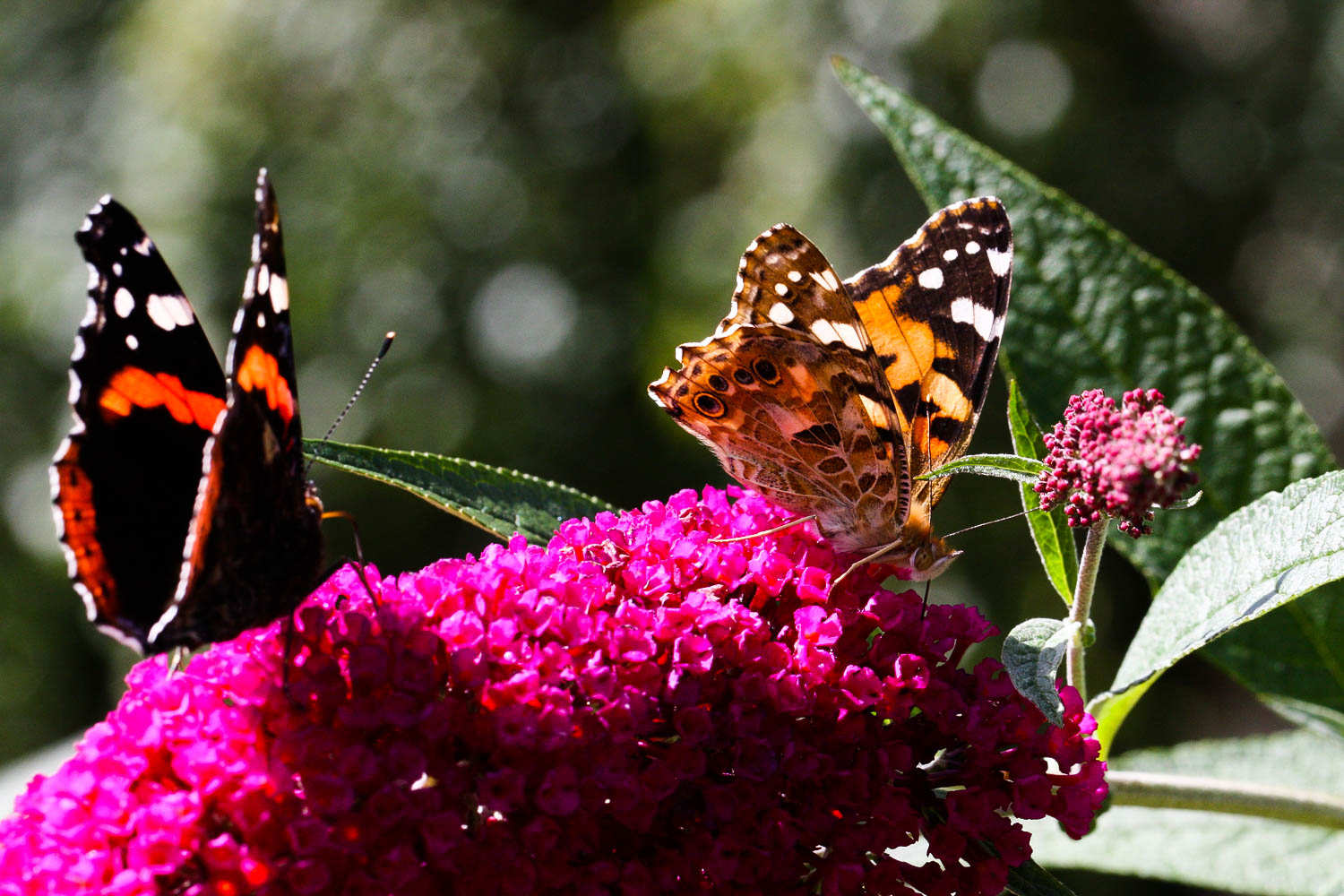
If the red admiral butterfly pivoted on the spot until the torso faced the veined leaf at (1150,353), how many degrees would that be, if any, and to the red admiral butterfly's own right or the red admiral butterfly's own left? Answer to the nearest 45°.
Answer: approximately 45° to the red admiral butterfly's own right

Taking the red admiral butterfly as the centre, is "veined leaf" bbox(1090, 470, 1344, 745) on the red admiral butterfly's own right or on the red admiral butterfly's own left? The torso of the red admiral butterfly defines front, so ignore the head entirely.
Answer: on the red admiral butterfly's own right

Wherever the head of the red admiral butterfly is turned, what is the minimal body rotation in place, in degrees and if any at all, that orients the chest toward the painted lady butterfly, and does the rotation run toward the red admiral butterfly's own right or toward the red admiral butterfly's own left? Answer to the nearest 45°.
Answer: approximately 45° to the red admiral butterfly's own right

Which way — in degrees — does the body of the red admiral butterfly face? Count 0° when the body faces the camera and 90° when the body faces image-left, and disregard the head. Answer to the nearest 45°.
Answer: approximately 225°
